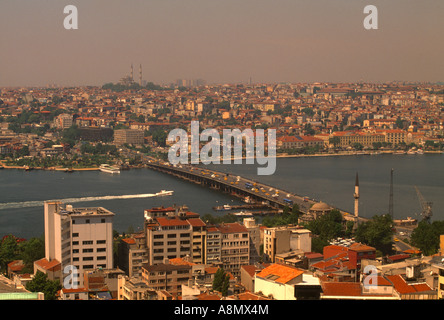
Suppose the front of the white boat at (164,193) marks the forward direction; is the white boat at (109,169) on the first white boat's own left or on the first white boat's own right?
on the first white boat's own left

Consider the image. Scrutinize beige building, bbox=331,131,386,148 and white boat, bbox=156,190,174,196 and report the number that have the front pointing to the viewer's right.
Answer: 1

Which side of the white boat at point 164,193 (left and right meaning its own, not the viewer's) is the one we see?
right

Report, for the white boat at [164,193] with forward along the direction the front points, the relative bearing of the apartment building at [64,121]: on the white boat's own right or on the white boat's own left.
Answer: on the white boat's own left

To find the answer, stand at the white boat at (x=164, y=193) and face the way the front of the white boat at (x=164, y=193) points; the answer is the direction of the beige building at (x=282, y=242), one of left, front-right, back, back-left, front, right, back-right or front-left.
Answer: right

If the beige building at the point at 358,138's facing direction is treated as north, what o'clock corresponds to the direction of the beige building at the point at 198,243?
the beige building at the point at 198,243 is roughly at 12 o'clock from the beige building at the point at 358,138.

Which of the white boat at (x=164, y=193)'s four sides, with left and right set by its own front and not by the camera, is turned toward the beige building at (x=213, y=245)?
right

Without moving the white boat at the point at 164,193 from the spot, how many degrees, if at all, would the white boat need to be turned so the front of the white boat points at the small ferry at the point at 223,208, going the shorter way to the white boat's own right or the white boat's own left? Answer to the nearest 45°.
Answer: approximately 45° to the white boat's own right

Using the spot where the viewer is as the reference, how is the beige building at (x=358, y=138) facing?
facing the viewer

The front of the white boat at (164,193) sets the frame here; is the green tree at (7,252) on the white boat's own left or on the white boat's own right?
on the white boat's own right

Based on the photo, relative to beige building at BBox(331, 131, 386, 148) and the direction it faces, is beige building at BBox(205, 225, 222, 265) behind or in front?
in front

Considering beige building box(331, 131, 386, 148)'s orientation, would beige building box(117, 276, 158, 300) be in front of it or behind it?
in front

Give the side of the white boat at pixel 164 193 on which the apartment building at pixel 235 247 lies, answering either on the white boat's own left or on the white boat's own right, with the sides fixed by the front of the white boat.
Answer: on the white boat's own right

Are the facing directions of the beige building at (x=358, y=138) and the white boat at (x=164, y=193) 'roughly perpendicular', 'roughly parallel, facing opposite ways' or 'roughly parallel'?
roughly perpendicular

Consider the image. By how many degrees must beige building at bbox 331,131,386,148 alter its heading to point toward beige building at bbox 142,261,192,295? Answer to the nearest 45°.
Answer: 0° — it already faces it

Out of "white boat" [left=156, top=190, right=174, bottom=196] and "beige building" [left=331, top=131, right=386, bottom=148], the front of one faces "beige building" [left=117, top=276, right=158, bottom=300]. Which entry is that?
"beige building" [left=331, top=131, right=386, bottom=148]

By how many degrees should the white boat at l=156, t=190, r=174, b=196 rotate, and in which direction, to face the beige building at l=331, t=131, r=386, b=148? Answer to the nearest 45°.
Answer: approximately 45° to its left

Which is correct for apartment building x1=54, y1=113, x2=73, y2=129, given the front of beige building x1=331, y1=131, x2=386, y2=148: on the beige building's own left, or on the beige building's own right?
on the beige building's own right

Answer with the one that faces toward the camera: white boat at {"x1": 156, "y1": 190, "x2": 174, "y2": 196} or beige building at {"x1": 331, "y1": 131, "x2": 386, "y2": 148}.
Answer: the beige building

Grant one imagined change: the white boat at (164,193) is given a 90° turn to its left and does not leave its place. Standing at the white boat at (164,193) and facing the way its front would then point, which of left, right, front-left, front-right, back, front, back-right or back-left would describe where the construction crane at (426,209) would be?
back-right

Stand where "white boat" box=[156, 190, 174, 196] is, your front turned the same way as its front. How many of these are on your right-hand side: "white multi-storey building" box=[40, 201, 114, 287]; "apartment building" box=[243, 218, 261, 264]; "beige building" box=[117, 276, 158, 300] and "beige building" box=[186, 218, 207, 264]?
4

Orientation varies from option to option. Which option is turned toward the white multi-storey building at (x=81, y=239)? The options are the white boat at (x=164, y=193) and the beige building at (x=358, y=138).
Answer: the beige building
